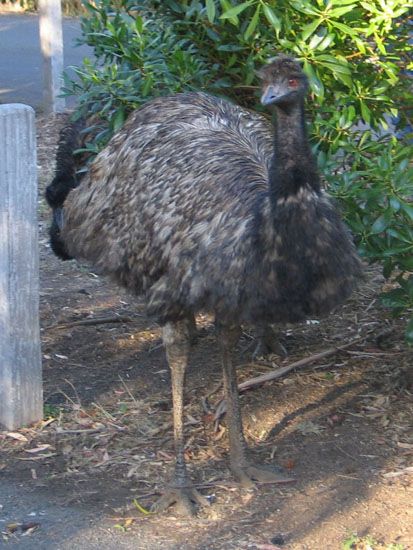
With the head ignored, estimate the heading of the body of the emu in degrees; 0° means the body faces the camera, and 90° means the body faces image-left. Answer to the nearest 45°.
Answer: approximately 315°

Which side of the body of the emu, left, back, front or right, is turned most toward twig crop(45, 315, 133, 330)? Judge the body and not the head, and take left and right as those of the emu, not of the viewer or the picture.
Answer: back

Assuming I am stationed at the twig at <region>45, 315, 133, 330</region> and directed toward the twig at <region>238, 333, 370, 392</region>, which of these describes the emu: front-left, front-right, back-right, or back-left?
front-right

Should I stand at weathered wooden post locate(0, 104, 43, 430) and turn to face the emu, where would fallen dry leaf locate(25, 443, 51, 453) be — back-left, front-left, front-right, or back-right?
front-right

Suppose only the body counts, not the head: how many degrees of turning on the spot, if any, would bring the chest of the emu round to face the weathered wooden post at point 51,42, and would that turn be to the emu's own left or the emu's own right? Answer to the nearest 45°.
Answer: approximately 135° to the emu's own left

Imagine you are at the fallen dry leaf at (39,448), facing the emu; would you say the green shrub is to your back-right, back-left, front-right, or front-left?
front-left
